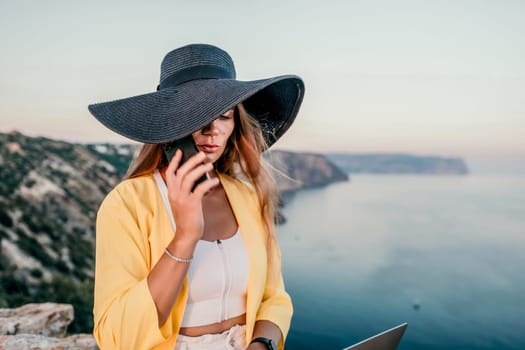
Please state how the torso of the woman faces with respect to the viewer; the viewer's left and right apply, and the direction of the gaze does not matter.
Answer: facing the viewer and to the right of the viewer
